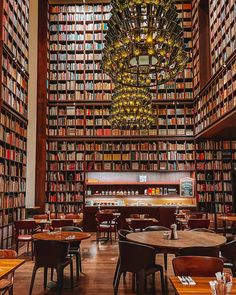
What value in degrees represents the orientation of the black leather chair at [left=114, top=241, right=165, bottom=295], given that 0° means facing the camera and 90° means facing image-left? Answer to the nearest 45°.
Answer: approximately 225°

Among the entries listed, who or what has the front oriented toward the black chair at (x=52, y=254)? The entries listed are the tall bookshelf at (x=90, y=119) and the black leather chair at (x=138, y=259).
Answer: the tall bookshelf

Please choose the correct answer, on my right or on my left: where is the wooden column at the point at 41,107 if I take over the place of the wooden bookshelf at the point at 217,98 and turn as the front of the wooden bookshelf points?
on my right

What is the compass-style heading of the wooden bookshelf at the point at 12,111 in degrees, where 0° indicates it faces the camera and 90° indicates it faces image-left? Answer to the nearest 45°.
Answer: approximately 315°

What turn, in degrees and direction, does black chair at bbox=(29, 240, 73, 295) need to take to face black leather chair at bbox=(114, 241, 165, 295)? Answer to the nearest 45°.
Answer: approximately 90° to its right

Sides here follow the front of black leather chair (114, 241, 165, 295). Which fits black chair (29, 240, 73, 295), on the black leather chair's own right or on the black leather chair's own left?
on the black leather chair's own left

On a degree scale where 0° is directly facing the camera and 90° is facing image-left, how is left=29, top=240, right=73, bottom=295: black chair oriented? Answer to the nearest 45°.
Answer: approximately 225°
